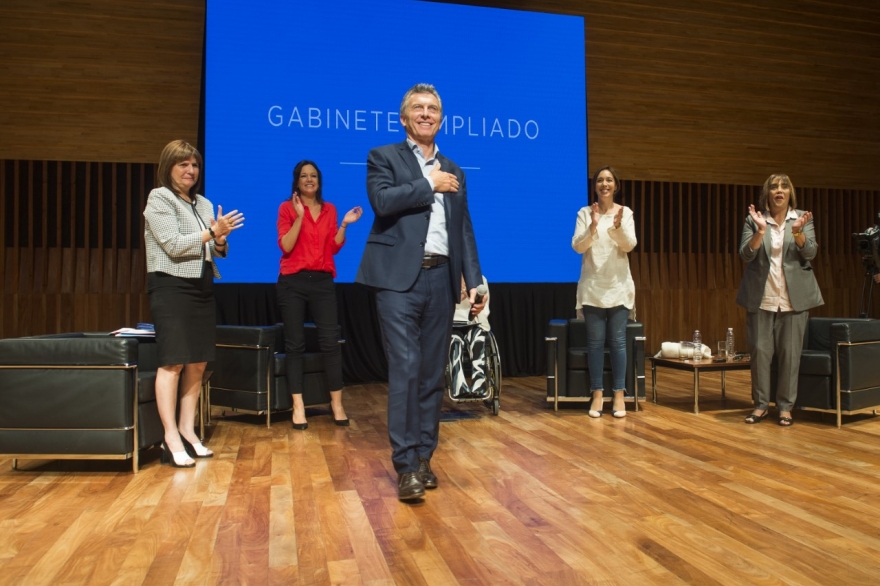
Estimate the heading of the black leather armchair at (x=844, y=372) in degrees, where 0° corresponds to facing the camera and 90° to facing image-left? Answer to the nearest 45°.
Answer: approximately 45°

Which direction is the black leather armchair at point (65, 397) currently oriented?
to the viewer's right

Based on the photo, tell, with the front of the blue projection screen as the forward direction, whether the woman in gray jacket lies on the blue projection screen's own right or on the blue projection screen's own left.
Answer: on the blue projection screen's own left

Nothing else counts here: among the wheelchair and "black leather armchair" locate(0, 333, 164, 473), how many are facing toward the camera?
1
